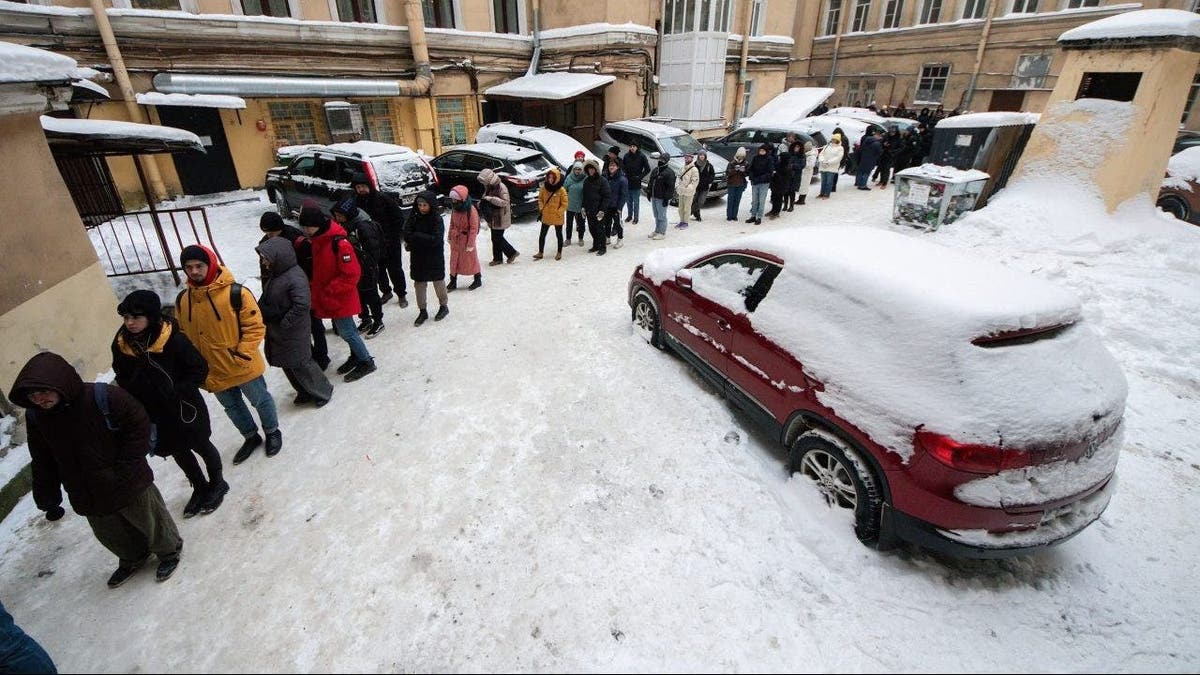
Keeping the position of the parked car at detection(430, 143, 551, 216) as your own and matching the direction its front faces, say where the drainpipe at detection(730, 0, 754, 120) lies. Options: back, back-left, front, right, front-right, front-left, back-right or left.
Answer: right

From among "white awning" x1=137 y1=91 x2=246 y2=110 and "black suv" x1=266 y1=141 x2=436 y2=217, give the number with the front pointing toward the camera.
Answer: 1

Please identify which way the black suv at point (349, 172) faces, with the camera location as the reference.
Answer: facing away from the viewer and to the left of the viewer

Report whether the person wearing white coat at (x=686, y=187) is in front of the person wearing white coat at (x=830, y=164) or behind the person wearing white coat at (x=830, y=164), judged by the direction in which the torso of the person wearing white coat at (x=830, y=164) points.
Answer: in front

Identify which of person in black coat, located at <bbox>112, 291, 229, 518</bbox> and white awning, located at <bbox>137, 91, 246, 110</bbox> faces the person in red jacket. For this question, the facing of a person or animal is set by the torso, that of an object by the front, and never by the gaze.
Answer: the white awning

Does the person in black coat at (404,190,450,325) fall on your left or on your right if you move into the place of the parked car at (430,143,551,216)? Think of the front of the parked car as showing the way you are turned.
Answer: on your left

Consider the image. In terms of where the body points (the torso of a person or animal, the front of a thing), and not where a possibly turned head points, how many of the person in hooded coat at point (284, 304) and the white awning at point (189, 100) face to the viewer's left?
1

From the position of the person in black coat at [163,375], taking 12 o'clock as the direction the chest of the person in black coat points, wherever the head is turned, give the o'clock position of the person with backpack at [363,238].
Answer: The person with backpack is roughly at 6 o'clock from the person in black coat.

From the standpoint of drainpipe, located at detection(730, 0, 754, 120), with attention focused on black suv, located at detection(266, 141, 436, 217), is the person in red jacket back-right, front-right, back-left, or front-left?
front-left

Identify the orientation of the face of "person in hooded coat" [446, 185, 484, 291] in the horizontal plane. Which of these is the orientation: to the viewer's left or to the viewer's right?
to the viewer's left

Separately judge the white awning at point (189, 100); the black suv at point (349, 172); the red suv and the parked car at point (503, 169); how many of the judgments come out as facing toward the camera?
1

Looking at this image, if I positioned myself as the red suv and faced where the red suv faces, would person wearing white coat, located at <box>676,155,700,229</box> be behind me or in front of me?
in front

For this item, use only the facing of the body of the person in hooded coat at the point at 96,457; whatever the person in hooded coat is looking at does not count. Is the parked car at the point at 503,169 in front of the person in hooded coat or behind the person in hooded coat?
behind

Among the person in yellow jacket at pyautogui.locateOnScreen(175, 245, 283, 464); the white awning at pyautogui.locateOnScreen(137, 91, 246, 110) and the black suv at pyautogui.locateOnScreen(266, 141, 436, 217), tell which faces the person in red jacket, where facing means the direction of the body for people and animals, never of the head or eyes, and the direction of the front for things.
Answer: the white awning

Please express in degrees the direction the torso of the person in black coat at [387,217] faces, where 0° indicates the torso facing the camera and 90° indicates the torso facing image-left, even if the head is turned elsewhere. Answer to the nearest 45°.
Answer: approximately 45°

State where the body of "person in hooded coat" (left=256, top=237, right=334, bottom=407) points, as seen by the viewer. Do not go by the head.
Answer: to the viewer's left

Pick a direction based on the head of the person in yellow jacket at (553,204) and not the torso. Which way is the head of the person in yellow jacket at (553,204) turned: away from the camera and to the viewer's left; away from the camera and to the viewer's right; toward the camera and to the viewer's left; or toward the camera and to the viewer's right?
toward the camera and to the viewer's left
